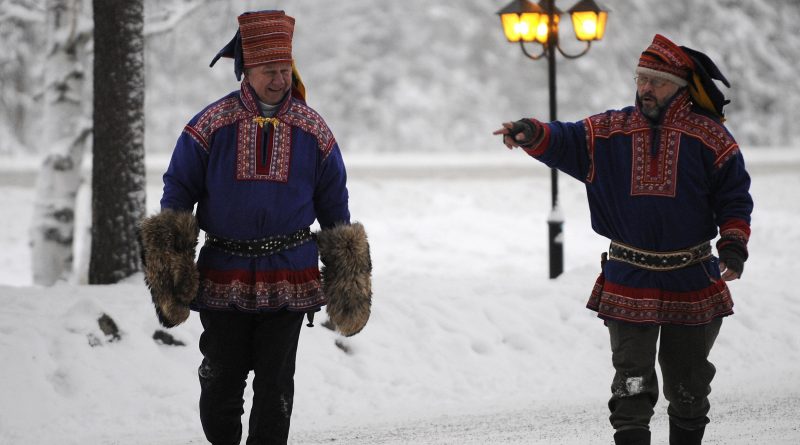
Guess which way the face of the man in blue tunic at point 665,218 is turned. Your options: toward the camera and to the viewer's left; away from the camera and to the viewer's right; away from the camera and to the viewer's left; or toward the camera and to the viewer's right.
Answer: toward the camera and to the viewer's left

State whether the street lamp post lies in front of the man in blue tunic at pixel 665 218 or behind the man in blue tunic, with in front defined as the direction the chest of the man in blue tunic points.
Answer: behind

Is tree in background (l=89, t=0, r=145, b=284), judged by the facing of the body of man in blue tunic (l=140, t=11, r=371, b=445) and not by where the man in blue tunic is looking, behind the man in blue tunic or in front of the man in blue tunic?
behind

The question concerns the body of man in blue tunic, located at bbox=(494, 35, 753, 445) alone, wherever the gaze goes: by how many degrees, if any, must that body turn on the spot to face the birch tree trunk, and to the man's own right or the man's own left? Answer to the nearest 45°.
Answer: approximately 135° to the man's own right

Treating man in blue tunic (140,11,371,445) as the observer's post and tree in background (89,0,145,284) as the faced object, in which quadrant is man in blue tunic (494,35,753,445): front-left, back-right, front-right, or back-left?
back-right

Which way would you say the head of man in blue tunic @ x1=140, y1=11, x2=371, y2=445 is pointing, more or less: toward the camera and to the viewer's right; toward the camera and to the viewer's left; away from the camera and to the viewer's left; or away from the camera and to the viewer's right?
toward the camera and to the viewer's right

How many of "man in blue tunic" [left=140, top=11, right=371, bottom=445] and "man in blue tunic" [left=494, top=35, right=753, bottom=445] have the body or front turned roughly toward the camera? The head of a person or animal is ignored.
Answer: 2

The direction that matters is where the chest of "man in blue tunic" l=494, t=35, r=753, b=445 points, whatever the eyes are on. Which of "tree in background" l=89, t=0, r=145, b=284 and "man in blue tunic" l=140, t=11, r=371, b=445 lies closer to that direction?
the man in blue tunic

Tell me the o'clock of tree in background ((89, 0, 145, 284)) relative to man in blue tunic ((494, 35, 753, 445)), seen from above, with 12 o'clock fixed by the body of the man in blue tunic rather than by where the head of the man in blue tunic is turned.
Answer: The tree in background is roughly at 4 o'clock from the man in blue tunic.

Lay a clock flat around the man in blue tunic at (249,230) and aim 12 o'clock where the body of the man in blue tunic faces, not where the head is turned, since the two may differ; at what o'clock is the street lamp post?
The street lamp post is roughly at 7 o'clock from the man in blue tunic.

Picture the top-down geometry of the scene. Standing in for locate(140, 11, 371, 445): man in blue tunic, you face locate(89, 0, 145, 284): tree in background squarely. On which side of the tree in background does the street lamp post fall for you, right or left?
right

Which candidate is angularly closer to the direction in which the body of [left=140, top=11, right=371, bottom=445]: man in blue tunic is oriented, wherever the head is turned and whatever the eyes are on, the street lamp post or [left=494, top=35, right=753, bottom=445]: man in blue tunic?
the man in blue tunic

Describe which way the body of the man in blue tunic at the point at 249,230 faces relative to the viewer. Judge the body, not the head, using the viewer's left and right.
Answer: facing the viewer
